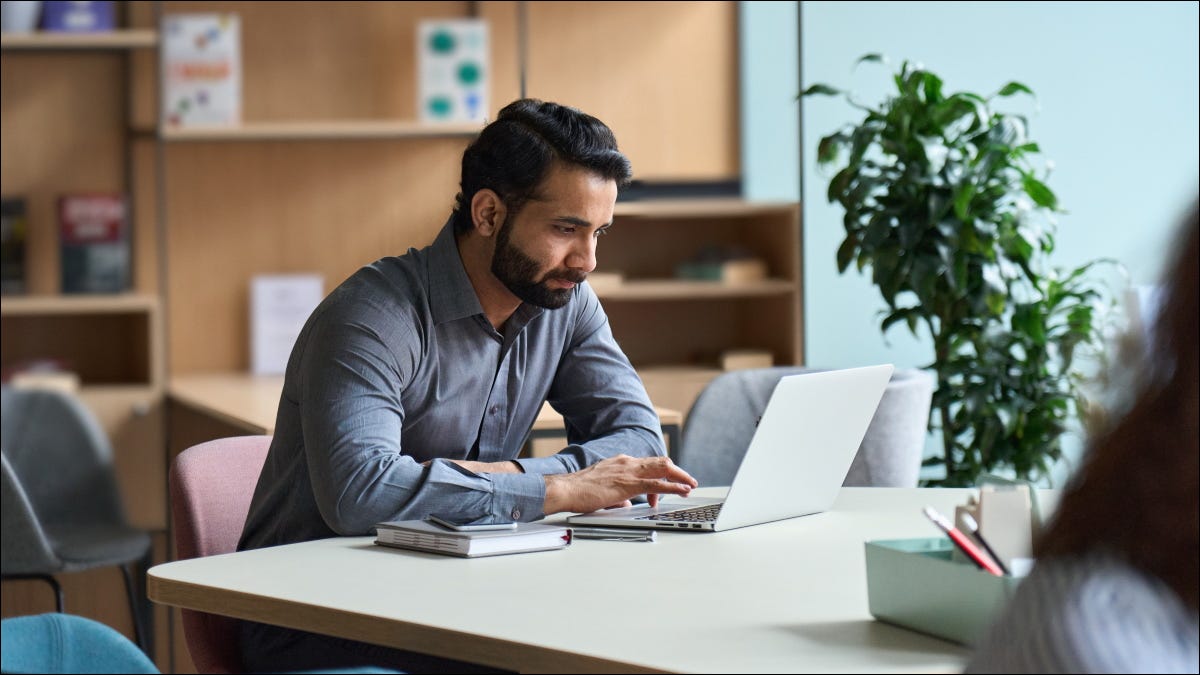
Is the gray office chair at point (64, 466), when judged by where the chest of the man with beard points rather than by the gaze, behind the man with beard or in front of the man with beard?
behind

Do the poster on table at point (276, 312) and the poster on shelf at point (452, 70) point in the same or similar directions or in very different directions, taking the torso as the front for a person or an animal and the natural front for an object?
same or similar directions

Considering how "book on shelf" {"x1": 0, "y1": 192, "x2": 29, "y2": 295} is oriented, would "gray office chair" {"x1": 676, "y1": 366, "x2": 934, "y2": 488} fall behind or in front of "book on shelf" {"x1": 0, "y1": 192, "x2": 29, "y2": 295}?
in front

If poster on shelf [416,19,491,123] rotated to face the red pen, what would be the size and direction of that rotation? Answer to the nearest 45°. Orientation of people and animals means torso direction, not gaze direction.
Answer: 0° — it already faces it

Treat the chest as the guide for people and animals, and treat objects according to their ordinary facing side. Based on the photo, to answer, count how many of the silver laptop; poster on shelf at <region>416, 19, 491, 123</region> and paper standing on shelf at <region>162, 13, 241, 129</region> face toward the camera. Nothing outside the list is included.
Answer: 2

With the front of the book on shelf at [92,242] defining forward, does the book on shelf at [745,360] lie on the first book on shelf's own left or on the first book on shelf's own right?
on the first book on shelf's own left

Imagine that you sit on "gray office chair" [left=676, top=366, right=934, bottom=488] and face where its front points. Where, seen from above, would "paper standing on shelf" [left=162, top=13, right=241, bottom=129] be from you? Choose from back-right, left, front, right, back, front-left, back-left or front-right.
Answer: back-right

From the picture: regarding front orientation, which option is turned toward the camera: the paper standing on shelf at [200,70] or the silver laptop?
the paper standing on shelf

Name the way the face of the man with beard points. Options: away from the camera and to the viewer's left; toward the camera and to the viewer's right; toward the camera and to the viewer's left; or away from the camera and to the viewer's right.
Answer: toward the camera and to the viewer's right

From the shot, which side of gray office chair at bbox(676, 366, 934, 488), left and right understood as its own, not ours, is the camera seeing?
front

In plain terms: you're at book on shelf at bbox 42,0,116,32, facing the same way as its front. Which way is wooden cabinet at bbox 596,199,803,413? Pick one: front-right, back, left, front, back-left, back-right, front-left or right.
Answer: left

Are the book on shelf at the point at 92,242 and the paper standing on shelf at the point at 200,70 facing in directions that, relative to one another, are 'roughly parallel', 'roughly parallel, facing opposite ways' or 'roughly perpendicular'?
roughly parallel

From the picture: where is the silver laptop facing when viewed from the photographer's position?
facing away from the viewer and to the left of the viewer

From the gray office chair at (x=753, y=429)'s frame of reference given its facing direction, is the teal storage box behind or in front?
in front

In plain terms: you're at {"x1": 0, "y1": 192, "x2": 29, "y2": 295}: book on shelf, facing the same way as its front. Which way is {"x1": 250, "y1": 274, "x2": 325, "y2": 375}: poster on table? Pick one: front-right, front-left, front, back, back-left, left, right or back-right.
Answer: left

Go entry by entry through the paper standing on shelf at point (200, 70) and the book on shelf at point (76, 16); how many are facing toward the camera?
2

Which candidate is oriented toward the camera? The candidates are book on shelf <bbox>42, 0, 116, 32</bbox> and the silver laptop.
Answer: the book on shelf

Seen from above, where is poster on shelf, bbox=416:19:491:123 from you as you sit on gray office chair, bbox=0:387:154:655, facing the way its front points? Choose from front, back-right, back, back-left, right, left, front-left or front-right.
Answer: front-left

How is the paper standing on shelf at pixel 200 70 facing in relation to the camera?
toward the camera

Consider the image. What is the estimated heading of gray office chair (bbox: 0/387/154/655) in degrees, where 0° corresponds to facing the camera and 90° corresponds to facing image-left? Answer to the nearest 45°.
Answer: approximately 315°
